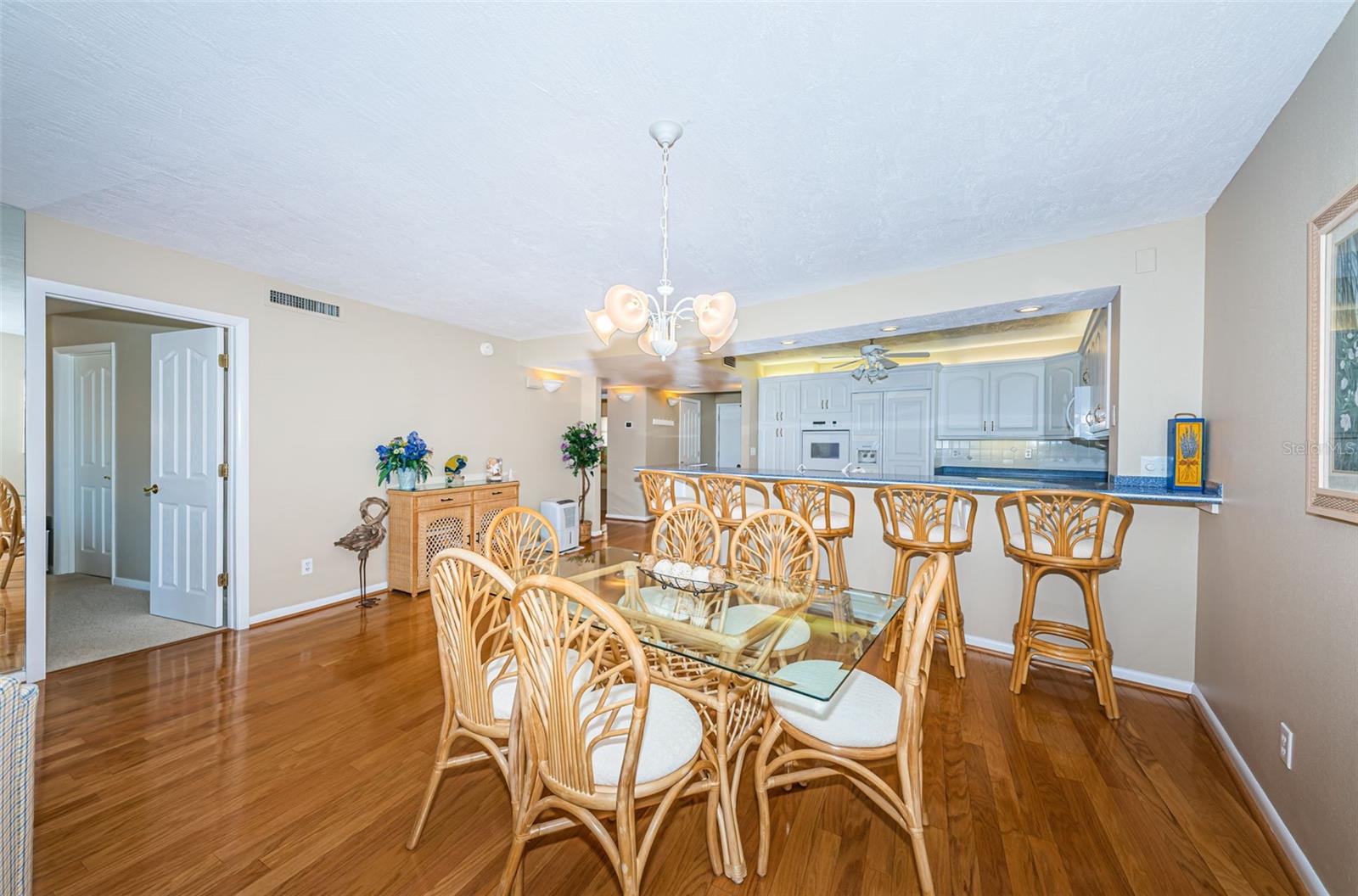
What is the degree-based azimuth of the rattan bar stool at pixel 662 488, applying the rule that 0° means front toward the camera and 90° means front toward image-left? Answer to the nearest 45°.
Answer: approximately 225°

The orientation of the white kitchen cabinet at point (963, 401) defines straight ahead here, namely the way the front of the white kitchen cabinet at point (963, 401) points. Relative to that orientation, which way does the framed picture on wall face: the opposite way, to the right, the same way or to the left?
to the right

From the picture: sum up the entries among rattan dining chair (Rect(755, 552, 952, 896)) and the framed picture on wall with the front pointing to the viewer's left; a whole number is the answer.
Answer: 2

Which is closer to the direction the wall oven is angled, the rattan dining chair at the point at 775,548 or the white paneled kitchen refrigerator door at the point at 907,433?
the rattan dining chair

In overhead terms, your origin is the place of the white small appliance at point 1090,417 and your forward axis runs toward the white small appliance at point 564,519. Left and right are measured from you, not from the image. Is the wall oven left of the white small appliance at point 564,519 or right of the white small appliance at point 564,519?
right

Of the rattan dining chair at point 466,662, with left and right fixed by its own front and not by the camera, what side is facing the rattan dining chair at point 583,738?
right

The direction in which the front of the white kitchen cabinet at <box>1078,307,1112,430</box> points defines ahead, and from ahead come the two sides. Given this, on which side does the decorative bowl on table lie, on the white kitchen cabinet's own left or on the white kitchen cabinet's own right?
on the white kitchen cabinet's own left

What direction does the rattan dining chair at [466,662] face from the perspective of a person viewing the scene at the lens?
facing away from the viewer and to the right of the viewer

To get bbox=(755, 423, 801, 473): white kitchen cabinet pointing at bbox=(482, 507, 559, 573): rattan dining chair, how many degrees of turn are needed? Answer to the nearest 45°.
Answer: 0° — it already faces it

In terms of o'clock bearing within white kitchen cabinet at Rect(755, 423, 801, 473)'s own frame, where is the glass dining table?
The glass dining table is roughly at 12 o'clock from the white kitchen cabinet.

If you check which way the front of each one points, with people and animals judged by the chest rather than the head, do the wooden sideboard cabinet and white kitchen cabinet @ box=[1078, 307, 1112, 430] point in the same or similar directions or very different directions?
very different directions

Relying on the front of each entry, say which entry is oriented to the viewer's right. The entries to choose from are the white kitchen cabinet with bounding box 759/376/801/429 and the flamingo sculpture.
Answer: the flamingo sculpture
